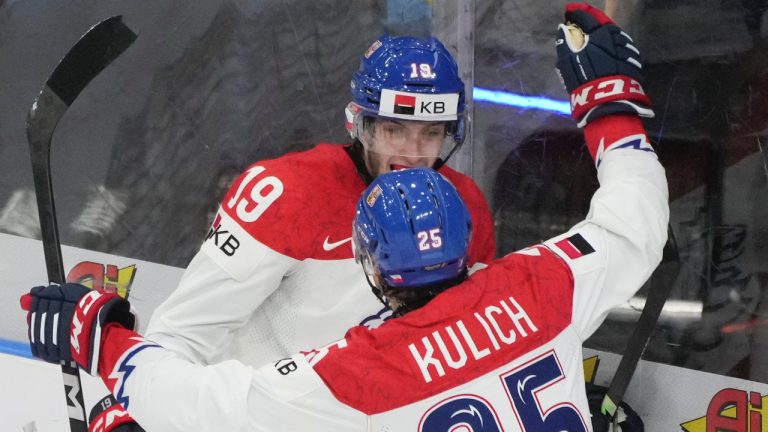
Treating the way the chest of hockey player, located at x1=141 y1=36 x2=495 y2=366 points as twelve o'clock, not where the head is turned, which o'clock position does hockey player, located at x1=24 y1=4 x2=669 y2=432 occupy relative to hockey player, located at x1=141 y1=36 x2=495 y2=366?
hockey player, located at x1=24 y1=4 x2=669 y2=432 is roughly at 1 o'clock from hockey player, located at x1=141 y1=36 x2=495 y2=366.

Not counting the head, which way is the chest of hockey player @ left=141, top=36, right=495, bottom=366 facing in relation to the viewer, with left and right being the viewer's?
facing the viewer and to the right of the viewer

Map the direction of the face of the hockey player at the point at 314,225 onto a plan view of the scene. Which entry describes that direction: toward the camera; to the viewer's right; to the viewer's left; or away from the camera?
toward the camera
